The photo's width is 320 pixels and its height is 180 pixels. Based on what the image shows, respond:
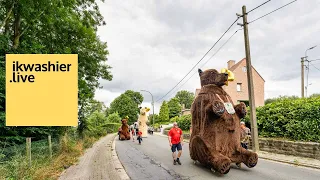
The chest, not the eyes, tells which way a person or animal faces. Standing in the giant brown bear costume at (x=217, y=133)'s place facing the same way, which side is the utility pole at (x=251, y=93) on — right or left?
on its left

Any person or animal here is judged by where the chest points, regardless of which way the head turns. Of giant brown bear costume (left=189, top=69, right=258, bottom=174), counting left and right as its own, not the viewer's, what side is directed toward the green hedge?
left

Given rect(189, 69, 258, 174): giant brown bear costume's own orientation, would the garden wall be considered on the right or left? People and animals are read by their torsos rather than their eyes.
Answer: on its left

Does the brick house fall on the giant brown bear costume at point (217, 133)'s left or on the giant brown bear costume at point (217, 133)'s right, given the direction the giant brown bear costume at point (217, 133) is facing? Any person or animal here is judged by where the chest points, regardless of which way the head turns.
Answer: on its left

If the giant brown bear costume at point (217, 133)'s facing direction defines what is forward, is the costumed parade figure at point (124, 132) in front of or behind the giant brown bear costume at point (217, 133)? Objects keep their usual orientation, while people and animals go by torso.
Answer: behind

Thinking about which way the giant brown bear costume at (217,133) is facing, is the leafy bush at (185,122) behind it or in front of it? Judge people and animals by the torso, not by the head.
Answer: behind
